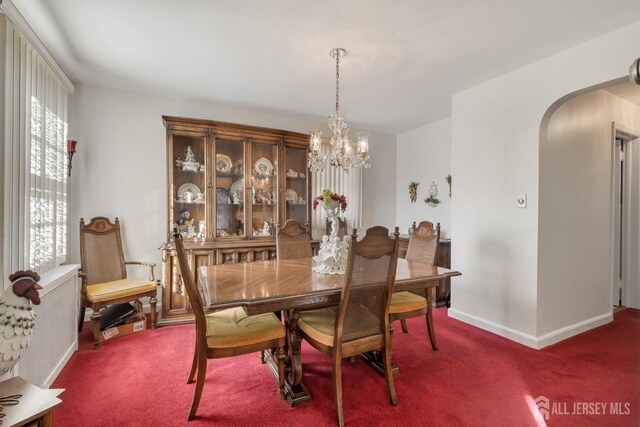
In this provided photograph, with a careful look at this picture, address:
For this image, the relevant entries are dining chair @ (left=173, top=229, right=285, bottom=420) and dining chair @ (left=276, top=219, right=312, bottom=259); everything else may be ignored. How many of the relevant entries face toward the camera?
1

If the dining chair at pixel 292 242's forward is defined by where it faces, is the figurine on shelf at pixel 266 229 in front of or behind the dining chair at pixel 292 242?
behind

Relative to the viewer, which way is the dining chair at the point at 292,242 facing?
toward the camera

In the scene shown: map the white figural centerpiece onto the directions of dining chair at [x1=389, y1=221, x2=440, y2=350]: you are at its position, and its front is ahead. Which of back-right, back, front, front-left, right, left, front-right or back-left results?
front

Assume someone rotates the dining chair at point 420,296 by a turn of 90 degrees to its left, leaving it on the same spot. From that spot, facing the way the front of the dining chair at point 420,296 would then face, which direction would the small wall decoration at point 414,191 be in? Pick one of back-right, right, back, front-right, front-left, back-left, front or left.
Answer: back-left

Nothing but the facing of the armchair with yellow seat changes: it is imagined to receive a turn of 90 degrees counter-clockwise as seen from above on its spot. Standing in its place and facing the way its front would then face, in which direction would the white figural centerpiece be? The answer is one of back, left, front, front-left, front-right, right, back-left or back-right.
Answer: right

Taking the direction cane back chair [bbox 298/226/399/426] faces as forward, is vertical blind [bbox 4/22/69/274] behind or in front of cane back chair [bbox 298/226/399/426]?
in front

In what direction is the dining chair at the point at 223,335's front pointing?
to the viewer's right

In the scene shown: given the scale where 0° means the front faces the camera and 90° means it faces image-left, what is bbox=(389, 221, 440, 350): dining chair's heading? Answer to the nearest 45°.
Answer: approximately 45°

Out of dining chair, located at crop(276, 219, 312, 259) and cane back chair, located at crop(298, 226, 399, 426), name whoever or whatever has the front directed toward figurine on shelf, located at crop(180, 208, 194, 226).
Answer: the cane back chair

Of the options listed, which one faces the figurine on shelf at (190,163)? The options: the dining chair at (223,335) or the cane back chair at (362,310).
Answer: the cane back chair

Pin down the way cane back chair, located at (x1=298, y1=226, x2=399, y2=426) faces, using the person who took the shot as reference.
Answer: facing away from the viewer and to the left of the viewer

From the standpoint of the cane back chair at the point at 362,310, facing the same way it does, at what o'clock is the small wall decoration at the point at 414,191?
The small wall decoration is roughly at 2 o'clock from the cane back chair.

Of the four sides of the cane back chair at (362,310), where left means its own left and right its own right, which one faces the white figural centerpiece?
front

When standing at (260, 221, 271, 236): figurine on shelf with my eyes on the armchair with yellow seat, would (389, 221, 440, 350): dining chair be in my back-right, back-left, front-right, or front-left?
back-left

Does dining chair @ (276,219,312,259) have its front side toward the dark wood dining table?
yes

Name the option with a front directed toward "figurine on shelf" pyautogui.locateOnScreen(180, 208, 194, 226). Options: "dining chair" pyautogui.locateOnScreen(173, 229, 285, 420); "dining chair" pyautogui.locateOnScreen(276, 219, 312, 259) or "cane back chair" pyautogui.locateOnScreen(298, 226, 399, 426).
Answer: the cane back chair
